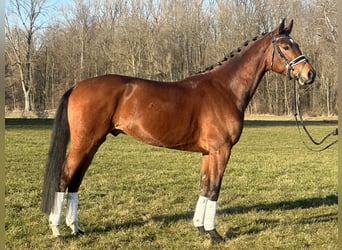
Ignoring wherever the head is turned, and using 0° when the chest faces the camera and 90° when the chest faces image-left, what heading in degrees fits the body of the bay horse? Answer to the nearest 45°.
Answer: approximately 270°
